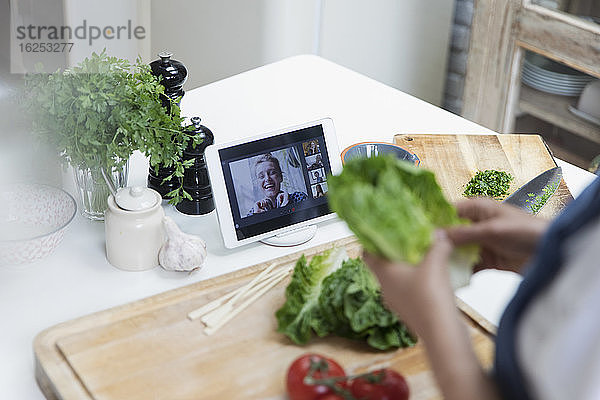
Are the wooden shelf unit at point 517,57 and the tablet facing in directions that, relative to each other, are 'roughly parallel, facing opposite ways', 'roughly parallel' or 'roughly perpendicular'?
roughly perpendicular

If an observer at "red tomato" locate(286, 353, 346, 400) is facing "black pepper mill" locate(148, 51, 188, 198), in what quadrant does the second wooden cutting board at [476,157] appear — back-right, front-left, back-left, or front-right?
front-right

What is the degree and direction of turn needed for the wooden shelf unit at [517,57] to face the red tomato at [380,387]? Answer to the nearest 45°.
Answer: approximately 45° to its left

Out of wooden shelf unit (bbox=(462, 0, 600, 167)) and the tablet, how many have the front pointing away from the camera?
0

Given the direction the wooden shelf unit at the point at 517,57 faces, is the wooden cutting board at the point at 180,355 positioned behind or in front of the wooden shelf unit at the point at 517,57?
in front

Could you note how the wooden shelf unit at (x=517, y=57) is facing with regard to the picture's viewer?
facing the viewer and to the left of the viewer

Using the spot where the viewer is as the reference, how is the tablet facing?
facing the viewer and to the right of the viewer

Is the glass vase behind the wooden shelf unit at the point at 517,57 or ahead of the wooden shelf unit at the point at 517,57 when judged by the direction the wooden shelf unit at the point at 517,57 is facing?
ahead

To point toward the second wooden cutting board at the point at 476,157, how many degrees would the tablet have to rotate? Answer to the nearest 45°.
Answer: approximately 90° to its left
